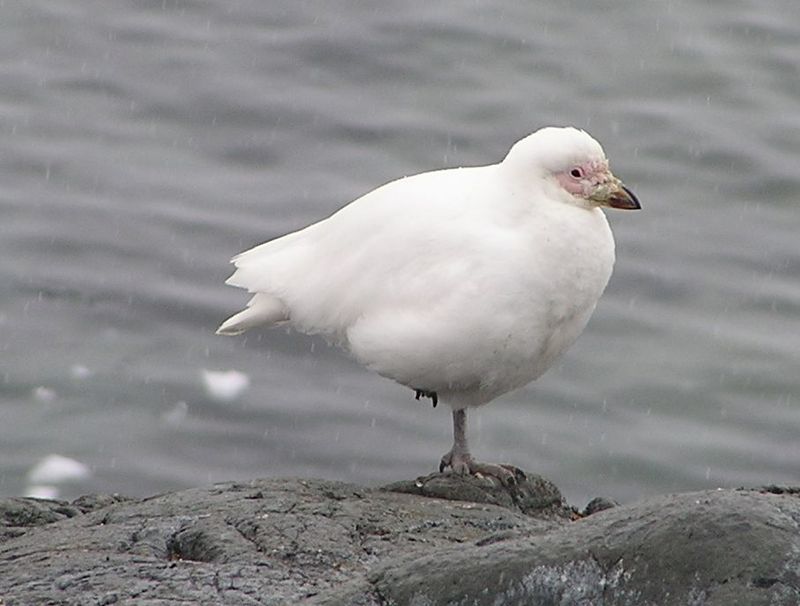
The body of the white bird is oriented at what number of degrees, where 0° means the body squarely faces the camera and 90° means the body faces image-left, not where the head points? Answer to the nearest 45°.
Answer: approximately 270°
